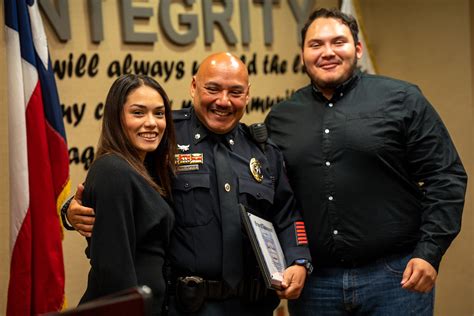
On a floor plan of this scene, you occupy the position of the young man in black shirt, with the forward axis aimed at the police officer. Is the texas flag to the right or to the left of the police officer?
right

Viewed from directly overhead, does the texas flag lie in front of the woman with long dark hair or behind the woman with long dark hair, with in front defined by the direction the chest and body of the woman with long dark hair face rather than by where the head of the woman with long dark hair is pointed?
behind

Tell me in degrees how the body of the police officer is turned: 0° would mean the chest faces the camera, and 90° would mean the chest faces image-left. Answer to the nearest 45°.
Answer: approximately 0°

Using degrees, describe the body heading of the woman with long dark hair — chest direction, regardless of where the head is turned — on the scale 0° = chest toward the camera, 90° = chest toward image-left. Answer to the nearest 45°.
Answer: approximately 315°

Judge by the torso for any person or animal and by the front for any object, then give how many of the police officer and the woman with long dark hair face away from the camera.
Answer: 0

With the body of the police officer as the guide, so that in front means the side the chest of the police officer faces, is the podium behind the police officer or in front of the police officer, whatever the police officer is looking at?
in front

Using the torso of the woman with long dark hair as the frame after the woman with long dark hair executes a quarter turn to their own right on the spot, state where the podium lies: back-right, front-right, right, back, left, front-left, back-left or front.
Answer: front-left
